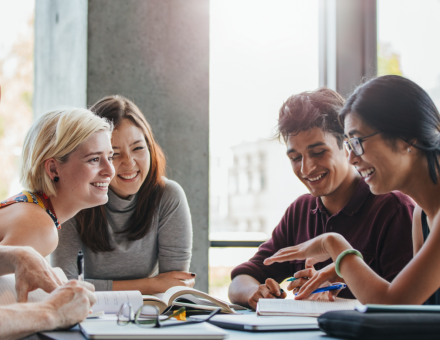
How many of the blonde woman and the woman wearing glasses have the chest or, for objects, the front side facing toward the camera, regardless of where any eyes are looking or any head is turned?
0

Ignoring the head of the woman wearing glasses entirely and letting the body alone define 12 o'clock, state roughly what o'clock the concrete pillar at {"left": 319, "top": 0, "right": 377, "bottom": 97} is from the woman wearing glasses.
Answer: The concrete pillar is roughly at 3 o'clock from the woman wearing glasses.

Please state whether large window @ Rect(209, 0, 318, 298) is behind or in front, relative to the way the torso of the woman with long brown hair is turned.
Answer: behind

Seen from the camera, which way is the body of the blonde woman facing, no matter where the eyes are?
to the viewer's right

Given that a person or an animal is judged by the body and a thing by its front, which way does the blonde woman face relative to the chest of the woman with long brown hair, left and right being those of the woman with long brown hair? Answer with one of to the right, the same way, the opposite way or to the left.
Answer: to the left

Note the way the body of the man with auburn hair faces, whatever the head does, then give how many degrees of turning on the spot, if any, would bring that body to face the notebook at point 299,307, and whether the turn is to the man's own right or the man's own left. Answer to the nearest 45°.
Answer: approximately 45° to the man's own left

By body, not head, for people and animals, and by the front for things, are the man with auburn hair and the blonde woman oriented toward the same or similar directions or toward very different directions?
very different directions

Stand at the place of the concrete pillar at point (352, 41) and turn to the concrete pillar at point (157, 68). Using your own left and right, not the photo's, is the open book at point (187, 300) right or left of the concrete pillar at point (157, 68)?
left

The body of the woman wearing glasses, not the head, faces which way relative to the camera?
to the viewer's left

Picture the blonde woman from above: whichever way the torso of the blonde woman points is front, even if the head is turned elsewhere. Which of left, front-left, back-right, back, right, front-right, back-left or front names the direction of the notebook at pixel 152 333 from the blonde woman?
right
